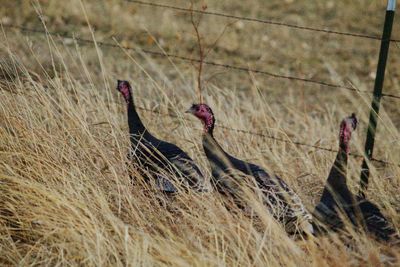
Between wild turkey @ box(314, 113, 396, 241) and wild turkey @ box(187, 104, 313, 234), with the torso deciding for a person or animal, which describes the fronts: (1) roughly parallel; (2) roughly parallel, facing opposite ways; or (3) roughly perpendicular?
roughly parallel

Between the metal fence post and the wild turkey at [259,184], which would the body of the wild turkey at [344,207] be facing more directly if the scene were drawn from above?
the wild turkey

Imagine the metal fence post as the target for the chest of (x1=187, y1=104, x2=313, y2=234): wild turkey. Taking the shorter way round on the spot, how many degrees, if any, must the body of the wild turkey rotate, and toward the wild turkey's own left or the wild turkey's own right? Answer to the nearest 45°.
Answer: approximately 135° to the wild turkey's own right

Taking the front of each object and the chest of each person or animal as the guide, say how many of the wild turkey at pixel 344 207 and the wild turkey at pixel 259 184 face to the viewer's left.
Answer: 2

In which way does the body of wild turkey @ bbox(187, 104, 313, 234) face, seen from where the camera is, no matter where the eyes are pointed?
to the viewer's left

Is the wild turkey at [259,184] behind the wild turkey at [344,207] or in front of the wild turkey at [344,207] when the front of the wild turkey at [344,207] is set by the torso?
in front

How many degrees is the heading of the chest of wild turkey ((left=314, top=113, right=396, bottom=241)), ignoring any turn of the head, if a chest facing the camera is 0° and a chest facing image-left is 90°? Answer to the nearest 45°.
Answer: approximately 90°
